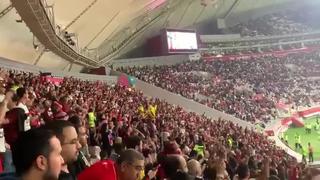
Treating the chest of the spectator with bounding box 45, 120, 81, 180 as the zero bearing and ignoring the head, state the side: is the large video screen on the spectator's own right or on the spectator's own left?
on the spectator's own left

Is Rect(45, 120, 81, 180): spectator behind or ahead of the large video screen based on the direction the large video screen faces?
ahead

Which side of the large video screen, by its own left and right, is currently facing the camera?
front
